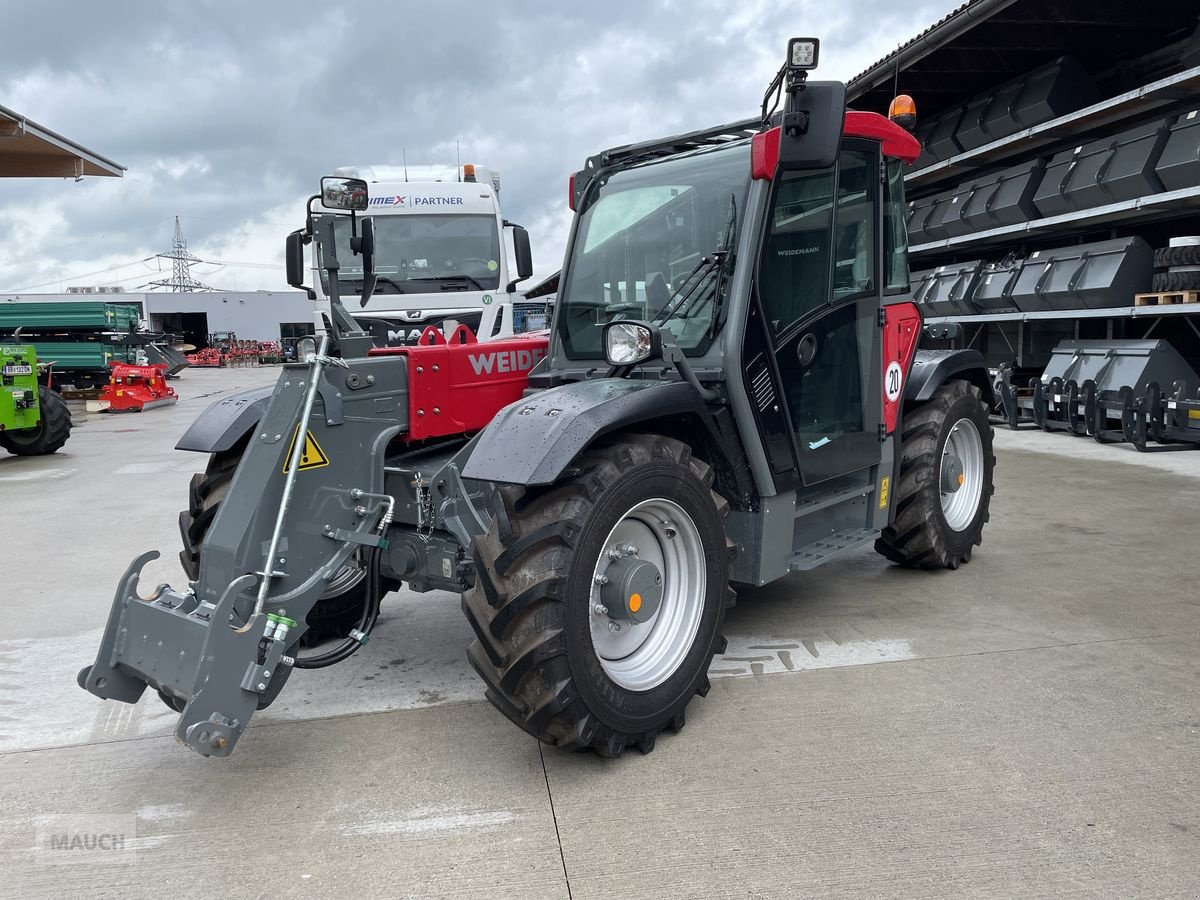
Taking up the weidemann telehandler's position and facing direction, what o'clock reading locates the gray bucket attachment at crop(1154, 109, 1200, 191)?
The gray bucket attachment is roughly at 6 o'clock from the weidemann telehandler.

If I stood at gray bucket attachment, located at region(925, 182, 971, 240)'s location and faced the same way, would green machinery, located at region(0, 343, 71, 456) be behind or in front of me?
behind

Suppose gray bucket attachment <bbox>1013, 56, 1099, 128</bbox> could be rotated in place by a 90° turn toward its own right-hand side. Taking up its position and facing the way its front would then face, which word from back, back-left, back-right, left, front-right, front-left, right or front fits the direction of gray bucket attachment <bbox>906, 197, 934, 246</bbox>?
back

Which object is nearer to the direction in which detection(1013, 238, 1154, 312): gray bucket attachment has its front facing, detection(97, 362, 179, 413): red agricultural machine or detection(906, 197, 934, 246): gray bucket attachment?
the gray bucket attachment

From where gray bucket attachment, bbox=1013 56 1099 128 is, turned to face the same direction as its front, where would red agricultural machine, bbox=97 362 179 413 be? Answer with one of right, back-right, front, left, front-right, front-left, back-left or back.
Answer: back-left

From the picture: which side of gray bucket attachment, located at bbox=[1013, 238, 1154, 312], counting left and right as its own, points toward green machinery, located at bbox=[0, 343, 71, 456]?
back

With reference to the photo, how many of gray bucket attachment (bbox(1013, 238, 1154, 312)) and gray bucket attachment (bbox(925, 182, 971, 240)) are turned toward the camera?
0

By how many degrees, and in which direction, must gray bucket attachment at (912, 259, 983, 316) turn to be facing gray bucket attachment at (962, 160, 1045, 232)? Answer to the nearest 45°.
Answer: approximately 90° to its right
